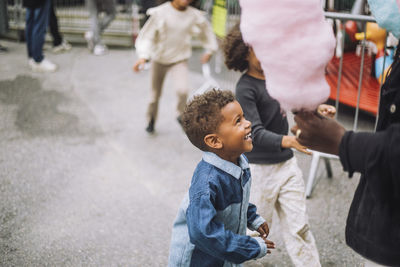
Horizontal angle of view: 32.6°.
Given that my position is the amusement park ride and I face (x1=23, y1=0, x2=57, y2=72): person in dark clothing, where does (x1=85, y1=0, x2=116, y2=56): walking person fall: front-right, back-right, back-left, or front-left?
front-right

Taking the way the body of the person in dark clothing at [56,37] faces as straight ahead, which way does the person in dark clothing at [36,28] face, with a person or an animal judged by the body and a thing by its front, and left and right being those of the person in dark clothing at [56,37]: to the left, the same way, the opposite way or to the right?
the same way

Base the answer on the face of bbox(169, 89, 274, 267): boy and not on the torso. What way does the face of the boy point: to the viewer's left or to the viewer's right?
to the viewer's right

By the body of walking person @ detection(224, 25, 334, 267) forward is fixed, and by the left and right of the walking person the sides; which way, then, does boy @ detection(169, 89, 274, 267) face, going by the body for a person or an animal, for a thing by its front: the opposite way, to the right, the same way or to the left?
the same way

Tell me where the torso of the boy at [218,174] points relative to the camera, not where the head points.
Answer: to the viewer's right

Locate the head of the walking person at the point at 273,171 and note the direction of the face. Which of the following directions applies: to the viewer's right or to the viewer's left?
to the viewer's right

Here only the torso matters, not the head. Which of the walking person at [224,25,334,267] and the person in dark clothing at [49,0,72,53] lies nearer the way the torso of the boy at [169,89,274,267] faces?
the walking person

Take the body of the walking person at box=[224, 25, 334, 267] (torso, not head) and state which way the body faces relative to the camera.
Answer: to the viewer's right

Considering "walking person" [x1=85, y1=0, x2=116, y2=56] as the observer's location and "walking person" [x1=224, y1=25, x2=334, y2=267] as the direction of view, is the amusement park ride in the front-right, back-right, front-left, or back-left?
front-left

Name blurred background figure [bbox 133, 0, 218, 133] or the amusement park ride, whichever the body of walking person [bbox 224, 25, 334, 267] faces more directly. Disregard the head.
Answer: the amusement park ride

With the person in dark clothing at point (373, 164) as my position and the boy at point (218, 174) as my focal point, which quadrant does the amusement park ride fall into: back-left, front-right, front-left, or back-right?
front-right
